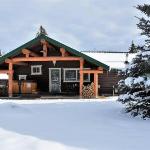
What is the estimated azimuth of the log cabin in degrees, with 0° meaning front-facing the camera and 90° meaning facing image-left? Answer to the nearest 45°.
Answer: approximately 0°
